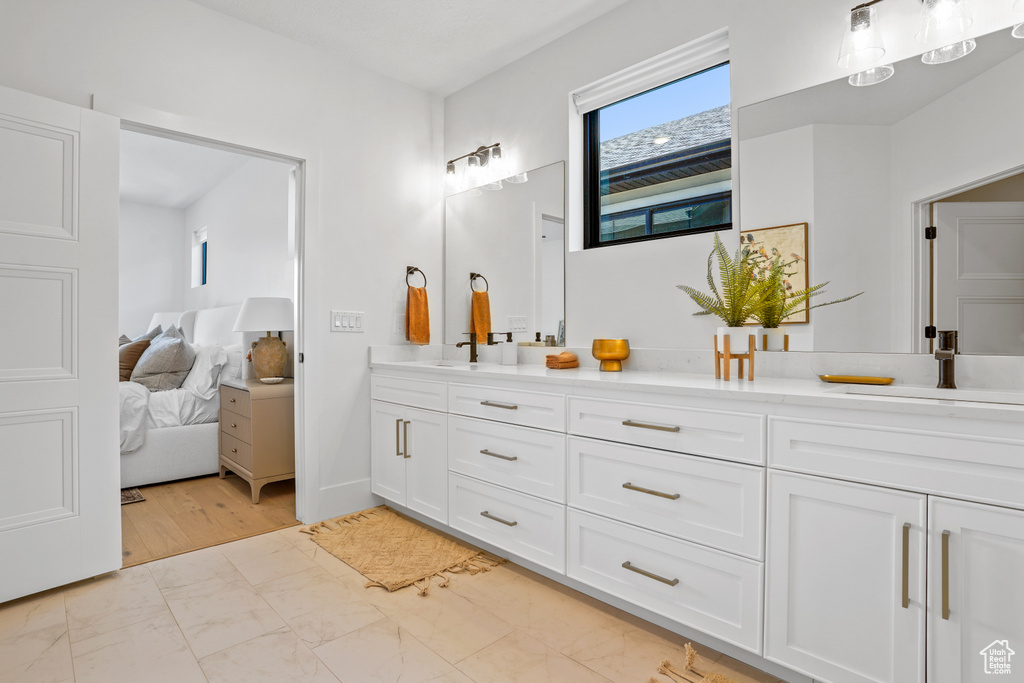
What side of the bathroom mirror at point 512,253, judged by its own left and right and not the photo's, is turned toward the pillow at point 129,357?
right

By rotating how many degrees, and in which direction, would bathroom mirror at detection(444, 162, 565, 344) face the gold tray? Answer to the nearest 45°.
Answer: approximately 90° to its left

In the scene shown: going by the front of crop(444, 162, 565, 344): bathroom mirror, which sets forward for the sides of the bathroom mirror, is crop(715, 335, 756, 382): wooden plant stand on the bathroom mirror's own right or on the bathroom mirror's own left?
on the bathroom mirror's own left

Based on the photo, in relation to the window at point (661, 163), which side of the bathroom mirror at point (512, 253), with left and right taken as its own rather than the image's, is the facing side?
left

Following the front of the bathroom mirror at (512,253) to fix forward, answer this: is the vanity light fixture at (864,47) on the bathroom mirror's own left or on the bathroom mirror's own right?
on the bathroom mirror's own left

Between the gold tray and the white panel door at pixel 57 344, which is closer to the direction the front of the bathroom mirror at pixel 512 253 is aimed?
the white panel door

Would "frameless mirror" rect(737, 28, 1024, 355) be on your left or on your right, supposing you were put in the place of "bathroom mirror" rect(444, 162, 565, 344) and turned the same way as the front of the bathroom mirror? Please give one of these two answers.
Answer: on your left

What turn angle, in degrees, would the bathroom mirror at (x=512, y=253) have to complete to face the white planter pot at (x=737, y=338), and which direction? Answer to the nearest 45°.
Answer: approximately 90° to its left

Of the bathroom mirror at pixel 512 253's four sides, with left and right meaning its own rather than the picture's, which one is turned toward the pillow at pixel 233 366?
right

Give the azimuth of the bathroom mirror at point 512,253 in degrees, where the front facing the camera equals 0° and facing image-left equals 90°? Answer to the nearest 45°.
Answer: approximately 45°
